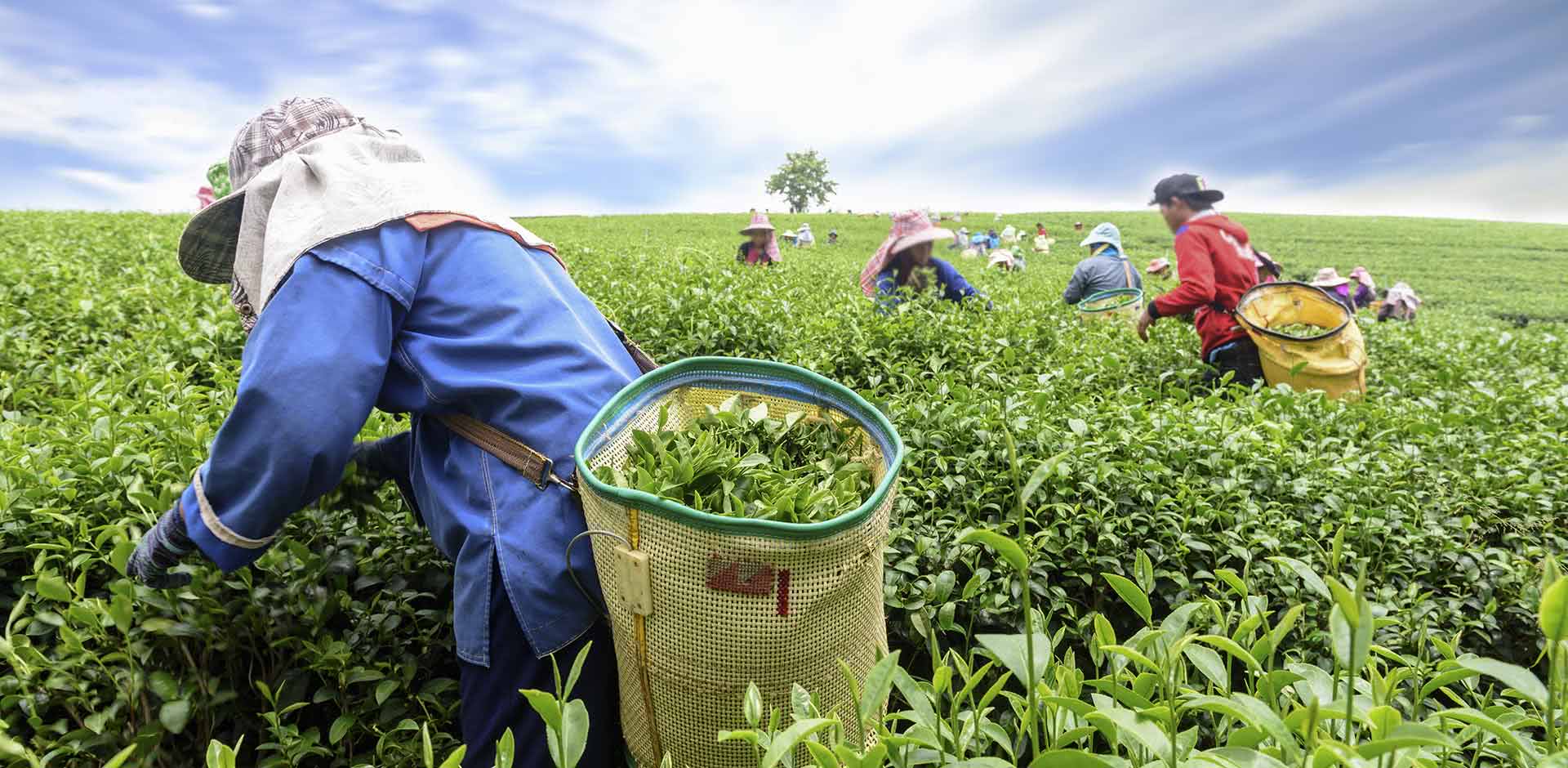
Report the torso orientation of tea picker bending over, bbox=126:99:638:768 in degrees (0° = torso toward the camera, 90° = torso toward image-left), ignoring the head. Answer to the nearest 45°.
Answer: approximately 90°

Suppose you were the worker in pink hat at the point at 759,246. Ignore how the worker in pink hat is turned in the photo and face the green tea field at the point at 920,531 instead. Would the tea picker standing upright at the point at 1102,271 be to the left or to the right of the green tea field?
left

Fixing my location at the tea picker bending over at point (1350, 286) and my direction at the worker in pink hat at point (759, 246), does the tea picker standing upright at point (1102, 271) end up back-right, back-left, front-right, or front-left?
front-left

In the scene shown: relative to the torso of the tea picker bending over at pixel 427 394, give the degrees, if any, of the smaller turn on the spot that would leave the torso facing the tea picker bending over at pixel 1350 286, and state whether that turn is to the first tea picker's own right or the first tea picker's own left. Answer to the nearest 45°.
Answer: approximately 135° to the first tea picker's own right

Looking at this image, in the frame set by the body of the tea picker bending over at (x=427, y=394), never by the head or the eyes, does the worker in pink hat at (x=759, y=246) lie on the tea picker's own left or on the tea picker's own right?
on the tea picker's own right
